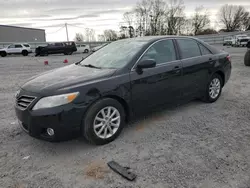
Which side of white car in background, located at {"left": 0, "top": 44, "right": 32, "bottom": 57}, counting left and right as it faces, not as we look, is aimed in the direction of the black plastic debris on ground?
left

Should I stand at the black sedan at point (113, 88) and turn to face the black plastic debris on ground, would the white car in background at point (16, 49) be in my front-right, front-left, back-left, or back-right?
back-right

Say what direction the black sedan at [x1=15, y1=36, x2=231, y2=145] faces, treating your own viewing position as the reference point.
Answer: facing the viewer and to the left of the viewer

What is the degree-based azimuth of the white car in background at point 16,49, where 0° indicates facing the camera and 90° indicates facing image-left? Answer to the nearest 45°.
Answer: approximately 90°

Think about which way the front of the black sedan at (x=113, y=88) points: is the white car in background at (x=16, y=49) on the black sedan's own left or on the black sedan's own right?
on the black sedan's own right
